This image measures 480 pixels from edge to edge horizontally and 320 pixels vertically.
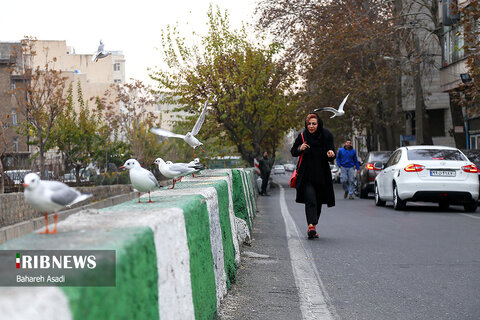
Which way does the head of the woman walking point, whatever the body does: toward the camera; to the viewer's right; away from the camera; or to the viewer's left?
toward the camera

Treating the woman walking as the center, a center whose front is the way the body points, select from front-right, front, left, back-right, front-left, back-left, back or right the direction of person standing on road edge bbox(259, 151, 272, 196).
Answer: back

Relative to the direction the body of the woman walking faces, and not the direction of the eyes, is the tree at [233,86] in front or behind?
behind

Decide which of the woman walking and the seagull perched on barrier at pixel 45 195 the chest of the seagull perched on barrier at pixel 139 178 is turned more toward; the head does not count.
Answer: the seagull perched on barrier

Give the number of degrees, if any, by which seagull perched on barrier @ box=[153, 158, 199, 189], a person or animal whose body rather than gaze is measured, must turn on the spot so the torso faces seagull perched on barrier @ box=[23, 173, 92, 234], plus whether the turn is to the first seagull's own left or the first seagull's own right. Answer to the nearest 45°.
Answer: approximately 90° to the first seagull's own left

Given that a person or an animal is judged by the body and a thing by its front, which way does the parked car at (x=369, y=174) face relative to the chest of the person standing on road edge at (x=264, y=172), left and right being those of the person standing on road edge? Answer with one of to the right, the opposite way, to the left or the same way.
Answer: the opposite way

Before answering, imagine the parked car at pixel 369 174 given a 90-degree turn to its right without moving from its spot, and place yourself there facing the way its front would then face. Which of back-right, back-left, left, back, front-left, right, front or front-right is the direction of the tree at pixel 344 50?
left

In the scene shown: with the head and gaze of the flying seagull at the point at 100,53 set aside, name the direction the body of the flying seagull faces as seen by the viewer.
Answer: to the viewer's right

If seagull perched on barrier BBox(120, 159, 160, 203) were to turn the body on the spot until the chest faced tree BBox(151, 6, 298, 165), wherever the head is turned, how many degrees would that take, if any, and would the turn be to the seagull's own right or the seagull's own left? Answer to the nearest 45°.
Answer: approximately 135° to the seagull's own right

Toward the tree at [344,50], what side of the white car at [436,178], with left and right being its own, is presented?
front

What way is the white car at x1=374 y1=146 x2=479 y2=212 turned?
away from the camera

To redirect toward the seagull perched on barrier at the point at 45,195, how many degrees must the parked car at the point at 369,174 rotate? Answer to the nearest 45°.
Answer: approximately 180°

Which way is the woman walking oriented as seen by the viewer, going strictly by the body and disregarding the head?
toward the camera

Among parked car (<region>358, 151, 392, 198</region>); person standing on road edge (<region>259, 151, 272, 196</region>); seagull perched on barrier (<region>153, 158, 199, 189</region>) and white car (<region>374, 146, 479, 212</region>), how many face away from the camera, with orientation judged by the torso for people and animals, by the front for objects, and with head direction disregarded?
2
